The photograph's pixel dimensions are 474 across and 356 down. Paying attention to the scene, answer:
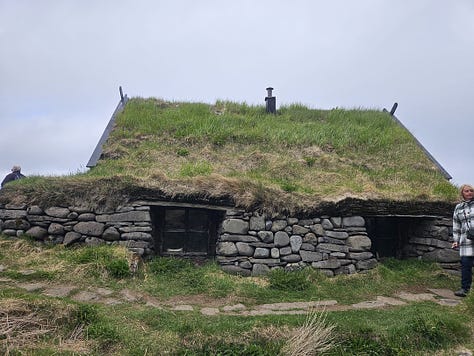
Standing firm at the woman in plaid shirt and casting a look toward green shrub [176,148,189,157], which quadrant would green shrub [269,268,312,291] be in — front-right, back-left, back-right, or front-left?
front-left

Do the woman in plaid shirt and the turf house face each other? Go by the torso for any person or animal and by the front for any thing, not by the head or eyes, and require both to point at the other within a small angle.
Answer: no

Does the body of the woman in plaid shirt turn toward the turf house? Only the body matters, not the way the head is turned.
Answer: no

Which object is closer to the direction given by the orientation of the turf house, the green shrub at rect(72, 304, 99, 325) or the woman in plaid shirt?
the green shrub

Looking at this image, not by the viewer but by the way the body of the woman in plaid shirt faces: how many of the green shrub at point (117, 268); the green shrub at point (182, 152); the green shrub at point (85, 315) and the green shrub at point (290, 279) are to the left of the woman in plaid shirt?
0

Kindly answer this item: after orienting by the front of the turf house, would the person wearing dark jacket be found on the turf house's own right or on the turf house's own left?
on the turf house's own right

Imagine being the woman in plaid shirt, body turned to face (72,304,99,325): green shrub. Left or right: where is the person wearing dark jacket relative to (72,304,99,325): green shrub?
right

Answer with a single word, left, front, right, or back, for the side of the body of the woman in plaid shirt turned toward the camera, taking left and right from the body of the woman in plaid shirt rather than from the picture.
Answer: front

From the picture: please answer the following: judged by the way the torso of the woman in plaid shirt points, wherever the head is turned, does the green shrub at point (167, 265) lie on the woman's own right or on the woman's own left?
on the woman's own right

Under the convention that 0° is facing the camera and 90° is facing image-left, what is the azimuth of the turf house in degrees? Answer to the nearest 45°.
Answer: approximately 0°

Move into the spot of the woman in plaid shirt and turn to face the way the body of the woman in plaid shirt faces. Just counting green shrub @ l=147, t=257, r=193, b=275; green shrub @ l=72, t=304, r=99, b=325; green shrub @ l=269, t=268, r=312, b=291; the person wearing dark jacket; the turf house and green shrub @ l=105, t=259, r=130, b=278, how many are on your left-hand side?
0

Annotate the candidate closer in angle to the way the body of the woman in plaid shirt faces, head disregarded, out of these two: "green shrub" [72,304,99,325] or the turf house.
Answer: the green shrub

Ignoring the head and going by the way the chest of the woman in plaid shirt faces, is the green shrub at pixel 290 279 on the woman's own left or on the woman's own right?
on the woman's own right

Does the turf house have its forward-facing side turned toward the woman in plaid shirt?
no

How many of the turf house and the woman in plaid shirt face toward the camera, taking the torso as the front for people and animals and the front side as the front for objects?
2

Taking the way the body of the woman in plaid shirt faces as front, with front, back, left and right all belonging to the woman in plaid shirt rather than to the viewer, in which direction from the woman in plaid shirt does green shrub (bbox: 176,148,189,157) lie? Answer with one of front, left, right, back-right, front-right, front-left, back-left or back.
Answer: right
